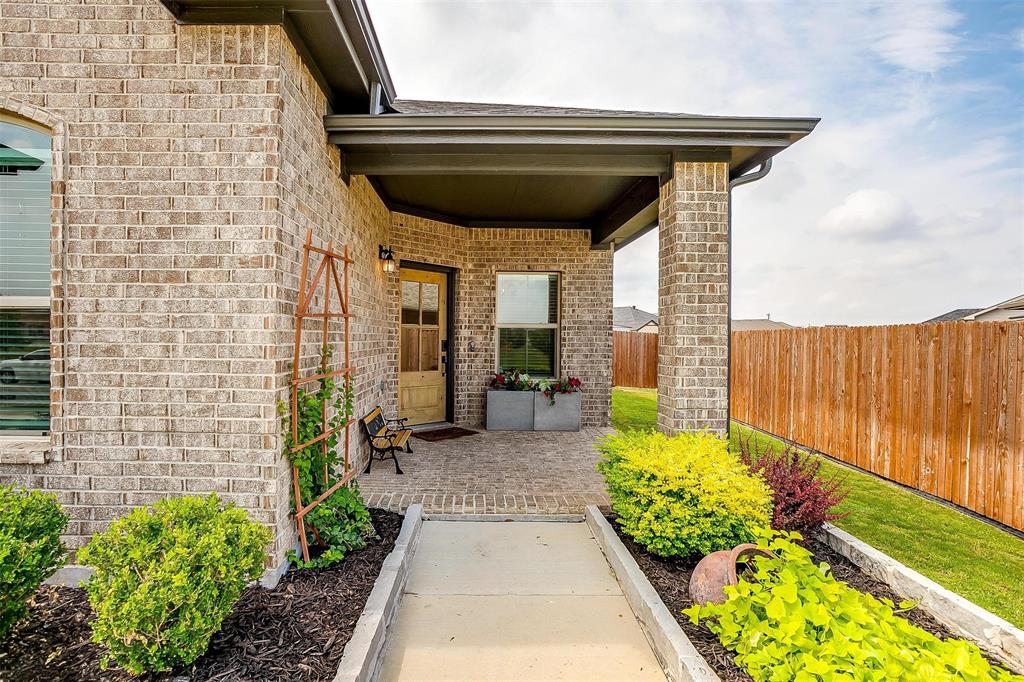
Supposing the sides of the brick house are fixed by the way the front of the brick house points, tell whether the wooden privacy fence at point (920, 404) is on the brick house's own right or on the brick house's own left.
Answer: on the brick house's own left

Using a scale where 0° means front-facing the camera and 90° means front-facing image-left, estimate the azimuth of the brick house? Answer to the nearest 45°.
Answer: approximately 0°

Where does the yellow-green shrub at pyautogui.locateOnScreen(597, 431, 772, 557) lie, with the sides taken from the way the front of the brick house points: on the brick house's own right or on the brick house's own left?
on the brick house's own left

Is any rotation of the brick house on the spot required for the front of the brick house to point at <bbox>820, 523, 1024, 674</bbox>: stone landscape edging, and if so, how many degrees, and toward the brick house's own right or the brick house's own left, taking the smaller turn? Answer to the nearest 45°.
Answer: approximately 90° to the brick house's own left

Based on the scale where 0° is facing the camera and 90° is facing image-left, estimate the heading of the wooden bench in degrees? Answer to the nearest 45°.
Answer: approximately 270°

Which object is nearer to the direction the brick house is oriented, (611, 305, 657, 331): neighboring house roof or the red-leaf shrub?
the red-leaf shrub

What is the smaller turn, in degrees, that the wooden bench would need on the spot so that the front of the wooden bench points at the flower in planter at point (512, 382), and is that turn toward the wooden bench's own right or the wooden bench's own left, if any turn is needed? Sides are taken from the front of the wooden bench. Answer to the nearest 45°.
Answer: approximately 45° to the wooden bench's own left

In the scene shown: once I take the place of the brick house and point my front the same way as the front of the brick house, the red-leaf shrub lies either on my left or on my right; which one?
on my left

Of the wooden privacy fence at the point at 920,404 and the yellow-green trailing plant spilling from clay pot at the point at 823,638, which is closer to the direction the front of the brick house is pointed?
the yellow-green trailing plant spilling from clay pot
